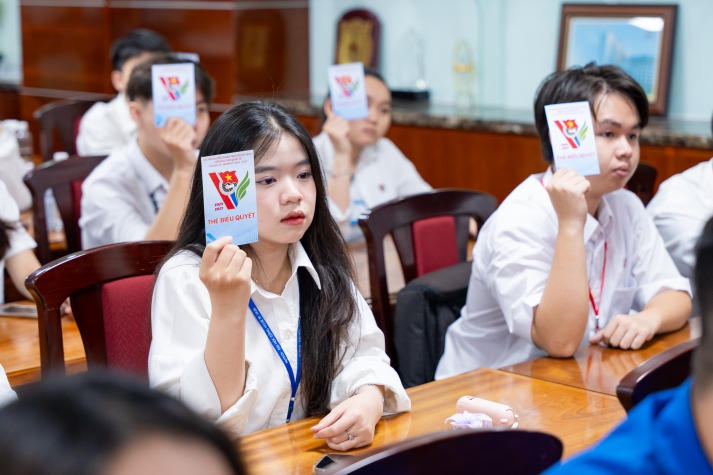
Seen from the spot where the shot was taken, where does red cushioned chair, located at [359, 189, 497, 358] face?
facing the viewer and to the right of the viewer

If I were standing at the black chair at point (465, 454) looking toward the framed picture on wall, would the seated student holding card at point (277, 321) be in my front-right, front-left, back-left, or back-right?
front-left

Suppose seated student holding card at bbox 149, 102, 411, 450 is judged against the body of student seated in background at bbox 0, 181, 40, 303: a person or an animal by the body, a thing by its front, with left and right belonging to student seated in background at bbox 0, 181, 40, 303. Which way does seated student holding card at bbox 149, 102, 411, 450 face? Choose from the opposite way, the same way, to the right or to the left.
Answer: the same way

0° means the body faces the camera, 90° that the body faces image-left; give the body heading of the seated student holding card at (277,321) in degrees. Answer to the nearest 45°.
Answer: approximately 315°

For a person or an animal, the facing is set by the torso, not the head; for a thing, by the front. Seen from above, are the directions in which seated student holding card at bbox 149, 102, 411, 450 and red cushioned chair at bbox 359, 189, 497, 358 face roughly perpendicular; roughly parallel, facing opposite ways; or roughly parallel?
roughly parallel

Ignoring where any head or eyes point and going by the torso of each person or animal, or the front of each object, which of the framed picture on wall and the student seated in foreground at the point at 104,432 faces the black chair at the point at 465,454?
the framed picture on wall

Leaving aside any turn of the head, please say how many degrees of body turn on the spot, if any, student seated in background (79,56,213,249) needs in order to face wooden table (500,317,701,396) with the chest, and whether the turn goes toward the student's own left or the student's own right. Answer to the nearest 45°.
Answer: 0° — they already face it

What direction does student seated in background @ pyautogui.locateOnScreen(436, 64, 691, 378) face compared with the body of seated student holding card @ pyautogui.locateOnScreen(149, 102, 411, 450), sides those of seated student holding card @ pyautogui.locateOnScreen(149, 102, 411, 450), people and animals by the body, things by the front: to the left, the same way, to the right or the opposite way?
the same way

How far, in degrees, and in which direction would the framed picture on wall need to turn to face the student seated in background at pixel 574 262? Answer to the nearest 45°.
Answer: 0° — it already faces them

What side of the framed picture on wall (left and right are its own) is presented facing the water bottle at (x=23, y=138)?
right

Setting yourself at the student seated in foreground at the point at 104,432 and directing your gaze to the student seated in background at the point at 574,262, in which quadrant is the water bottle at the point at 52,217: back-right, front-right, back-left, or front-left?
front-left
